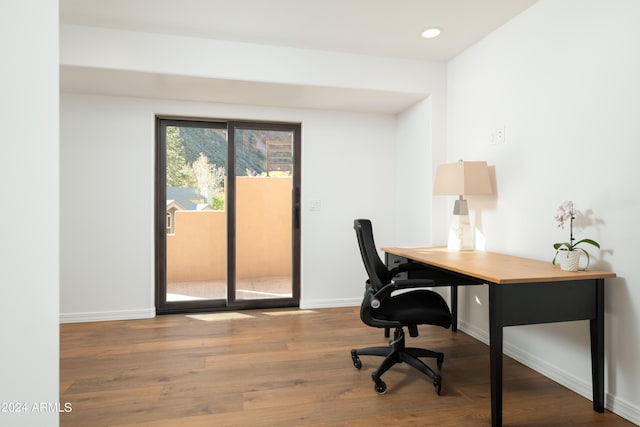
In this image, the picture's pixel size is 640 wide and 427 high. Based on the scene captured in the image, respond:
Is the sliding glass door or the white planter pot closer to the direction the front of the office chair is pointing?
the white planter pot

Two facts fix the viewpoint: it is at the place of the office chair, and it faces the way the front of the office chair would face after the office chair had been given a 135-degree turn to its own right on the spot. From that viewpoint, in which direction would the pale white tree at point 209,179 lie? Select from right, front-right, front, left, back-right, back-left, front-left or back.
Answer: right

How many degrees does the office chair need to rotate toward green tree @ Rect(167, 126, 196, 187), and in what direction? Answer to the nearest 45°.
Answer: approximately 135° to its left

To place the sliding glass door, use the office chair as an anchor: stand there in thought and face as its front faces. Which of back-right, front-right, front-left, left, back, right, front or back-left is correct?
back-left

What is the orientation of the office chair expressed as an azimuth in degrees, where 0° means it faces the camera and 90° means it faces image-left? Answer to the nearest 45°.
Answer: approximately 270°

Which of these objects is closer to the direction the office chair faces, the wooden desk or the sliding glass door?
the wooden desk

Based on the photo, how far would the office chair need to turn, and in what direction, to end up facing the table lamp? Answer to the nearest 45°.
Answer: approximately 45° to its left

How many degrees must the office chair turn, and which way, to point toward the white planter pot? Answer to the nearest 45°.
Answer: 0° — it already faces it
